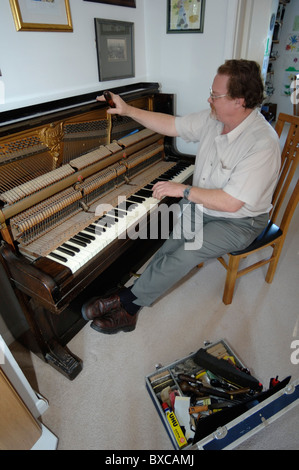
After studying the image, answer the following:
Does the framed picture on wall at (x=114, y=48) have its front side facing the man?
yes

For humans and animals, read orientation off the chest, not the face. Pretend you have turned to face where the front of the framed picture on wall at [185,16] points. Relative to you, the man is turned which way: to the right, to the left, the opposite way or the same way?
to the right

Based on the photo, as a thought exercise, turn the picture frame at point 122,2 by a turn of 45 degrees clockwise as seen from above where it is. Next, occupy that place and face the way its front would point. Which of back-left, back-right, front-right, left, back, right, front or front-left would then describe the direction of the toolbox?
front

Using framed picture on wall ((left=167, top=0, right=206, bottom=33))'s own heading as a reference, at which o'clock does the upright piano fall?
The upright piano is roughly at 1 o'clock from the framed picture on wall.

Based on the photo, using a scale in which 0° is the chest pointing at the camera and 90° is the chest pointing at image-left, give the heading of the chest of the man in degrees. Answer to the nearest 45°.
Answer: approximately 90°

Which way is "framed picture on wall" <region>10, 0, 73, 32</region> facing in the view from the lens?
facing the viewer and to the right of the viewer

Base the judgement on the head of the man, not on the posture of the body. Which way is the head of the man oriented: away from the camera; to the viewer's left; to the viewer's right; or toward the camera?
to the viewer's left

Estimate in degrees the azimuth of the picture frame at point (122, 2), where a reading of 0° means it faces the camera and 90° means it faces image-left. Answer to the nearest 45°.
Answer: approximately 315°

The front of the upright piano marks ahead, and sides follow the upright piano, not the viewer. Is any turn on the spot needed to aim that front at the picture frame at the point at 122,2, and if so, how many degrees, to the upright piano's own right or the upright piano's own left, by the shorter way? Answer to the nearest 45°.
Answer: approximately 90° to the upright piano's own left
